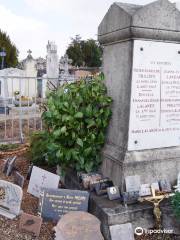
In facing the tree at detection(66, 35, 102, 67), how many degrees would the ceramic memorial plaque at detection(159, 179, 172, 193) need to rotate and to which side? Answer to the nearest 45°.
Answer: approximately 180°

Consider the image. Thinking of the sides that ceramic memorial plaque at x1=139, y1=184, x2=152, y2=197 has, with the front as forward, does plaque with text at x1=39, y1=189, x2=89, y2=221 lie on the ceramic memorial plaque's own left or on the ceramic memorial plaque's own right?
on the ceramic memorial plaque's own right

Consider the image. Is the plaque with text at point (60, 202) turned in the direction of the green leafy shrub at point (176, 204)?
no

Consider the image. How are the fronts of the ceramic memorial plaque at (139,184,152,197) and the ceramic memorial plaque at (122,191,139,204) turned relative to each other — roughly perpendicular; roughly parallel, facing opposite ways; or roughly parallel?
roughly parallel

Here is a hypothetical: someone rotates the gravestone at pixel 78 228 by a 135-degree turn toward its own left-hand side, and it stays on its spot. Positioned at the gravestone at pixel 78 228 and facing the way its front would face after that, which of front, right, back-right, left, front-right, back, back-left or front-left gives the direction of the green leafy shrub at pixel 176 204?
front-right

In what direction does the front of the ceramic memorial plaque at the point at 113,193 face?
toward the camera

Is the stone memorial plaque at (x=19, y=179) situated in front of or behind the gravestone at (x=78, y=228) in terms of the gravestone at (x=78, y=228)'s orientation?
behind

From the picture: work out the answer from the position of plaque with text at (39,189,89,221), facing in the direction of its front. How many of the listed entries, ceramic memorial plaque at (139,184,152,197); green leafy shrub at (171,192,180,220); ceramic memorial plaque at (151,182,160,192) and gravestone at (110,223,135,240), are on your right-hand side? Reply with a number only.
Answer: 0

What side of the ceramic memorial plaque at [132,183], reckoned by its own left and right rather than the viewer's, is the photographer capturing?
front

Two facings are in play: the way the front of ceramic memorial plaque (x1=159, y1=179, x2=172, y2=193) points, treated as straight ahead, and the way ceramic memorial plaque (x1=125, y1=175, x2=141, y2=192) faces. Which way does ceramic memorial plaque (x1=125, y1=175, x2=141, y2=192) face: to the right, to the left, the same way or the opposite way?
the same way

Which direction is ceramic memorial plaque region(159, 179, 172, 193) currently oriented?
toward the camera

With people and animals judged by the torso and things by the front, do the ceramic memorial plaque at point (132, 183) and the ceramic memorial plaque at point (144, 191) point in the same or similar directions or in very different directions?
same or similar directions

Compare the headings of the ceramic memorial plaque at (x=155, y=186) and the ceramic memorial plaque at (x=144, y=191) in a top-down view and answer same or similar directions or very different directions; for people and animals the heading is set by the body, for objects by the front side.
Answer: same or similar directions

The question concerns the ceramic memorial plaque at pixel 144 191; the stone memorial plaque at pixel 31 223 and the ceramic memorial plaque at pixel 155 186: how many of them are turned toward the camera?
3

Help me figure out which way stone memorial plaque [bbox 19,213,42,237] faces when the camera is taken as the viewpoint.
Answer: facing the viewer

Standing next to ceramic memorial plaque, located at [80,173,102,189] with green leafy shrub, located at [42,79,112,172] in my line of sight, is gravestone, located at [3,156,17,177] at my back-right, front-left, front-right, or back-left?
front-left

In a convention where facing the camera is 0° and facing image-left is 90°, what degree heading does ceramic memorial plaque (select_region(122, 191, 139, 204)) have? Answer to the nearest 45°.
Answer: approximately 0°
